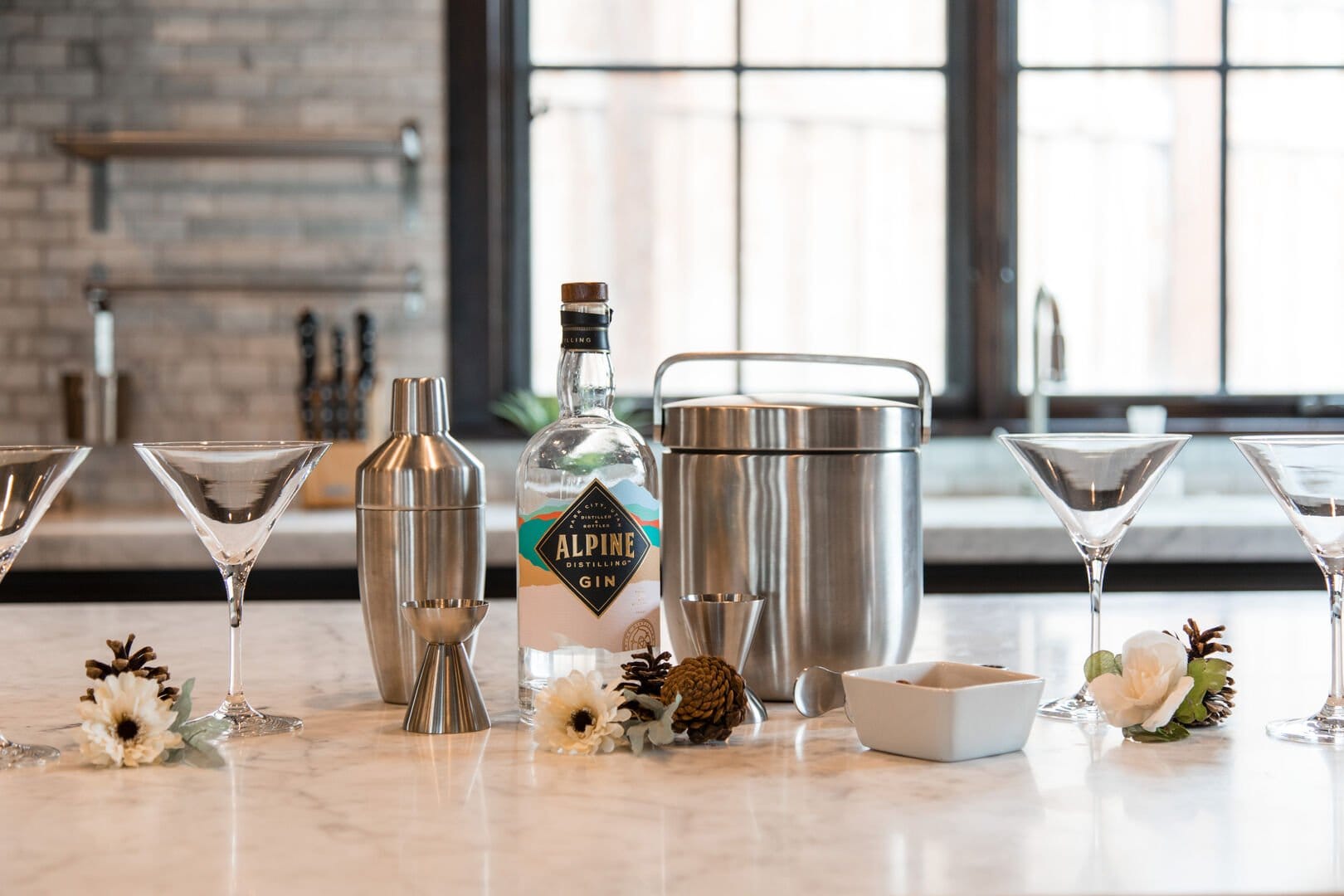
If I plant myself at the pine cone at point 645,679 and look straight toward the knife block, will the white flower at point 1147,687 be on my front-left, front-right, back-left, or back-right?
back-right

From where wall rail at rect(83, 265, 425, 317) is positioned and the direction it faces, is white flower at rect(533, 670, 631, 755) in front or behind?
in front

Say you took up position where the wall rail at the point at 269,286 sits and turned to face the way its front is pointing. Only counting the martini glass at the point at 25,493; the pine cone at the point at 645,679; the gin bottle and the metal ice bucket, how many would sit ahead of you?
4

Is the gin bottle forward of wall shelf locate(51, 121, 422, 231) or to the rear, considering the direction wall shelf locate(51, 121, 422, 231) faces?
forward

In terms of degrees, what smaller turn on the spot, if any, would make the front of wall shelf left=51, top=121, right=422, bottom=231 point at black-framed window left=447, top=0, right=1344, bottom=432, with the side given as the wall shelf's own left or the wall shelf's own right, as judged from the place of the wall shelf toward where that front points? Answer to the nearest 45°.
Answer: approximately 90° to the wall shelf's own left

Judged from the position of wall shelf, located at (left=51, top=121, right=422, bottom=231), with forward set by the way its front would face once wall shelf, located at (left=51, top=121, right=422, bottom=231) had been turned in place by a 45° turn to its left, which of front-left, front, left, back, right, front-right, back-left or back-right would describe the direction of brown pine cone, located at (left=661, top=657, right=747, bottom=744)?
front-right

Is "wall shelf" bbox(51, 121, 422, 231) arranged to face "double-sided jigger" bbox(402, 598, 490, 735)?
yes

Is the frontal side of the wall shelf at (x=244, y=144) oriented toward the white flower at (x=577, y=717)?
yes

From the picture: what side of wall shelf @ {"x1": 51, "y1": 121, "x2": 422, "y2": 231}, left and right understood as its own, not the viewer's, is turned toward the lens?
front

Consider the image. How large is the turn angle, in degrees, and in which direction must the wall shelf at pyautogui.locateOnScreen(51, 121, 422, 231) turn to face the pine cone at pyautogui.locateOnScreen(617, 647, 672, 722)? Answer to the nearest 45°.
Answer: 0° — it already faces it

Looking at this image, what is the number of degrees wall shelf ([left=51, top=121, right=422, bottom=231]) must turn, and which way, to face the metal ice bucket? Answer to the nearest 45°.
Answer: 0° — it already faces it

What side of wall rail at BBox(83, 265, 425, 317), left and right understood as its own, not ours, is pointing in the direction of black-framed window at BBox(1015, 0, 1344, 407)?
left

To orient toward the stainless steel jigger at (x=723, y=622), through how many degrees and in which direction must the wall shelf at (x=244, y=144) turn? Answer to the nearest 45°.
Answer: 0° — it already faces it

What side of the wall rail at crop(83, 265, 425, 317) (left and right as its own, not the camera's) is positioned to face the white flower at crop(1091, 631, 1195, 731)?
front

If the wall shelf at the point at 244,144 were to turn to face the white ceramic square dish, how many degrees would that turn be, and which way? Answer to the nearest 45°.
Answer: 0° — it already faces it

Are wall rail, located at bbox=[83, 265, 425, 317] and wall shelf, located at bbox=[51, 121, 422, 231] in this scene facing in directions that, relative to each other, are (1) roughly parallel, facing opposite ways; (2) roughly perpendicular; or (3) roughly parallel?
roughly parallel

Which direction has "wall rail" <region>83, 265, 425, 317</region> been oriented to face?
toward the camera

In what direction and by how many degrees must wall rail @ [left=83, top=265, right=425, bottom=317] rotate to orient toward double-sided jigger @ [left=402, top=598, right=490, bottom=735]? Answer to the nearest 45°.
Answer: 0° — it already faces it
